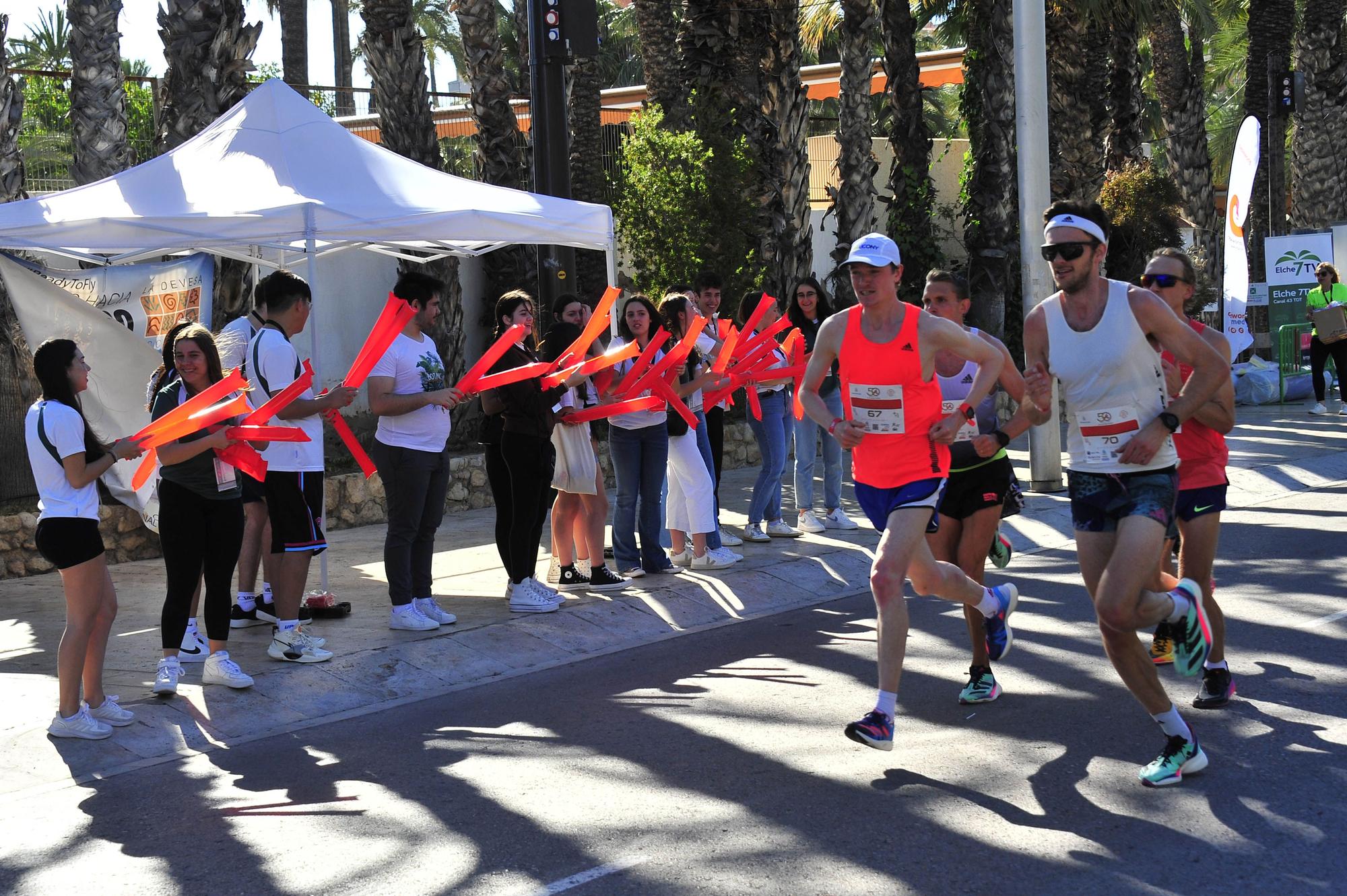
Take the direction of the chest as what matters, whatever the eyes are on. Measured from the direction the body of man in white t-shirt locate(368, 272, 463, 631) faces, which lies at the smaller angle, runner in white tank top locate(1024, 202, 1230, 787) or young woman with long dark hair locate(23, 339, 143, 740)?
the runner in white tank top

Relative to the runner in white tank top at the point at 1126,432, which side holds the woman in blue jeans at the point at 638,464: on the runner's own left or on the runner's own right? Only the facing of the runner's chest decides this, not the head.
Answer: on the runner's own right

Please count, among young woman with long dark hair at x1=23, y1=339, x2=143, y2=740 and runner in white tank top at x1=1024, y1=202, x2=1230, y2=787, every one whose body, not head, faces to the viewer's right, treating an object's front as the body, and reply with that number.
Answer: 1

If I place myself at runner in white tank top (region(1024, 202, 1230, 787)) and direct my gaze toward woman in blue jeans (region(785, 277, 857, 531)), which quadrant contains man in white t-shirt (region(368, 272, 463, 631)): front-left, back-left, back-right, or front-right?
front-left

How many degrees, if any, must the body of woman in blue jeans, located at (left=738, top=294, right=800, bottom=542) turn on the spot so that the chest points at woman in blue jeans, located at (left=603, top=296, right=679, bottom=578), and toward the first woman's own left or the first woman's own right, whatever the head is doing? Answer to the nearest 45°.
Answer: approximately 90° to the first woman's own right

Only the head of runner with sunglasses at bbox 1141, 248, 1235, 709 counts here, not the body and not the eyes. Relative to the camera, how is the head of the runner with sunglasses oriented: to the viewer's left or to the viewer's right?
to the viewer's left

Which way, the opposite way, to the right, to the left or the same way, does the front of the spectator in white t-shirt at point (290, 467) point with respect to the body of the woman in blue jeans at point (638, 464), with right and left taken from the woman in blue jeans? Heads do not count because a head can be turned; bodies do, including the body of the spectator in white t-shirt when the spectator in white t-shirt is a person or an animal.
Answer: to the left

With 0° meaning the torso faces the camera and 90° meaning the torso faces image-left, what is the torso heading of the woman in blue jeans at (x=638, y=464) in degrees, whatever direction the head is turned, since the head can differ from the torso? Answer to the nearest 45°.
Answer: approximately 0°

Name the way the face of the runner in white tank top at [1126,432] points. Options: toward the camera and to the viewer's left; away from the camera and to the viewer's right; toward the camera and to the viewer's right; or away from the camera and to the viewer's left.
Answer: toward the camera and to the viewer's left

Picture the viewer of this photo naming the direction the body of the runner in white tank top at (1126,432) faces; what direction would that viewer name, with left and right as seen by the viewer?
facing the viewer and to the left of the viewer
